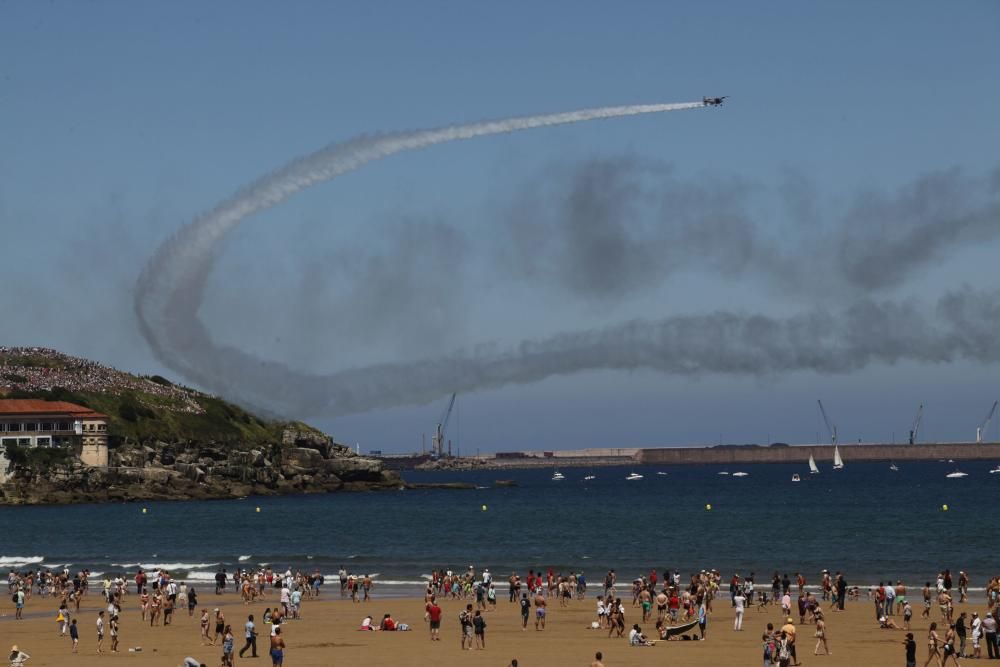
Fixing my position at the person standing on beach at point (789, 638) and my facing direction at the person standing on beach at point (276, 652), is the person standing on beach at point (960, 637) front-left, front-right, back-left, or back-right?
back-right

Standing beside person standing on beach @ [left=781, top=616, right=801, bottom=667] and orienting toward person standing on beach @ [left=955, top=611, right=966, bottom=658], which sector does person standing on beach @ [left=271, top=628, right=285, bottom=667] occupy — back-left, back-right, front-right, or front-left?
back-left

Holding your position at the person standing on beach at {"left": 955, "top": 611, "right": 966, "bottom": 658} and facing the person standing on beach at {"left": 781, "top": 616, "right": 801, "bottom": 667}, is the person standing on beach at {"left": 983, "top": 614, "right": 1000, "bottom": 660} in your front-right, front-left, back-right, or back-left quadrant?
back-left

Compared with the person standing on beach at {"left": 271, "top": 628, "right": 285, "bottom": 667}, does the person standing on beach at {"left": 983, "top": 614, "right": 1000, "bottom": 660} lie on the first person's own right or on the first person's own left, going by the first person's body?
on the first person's own right

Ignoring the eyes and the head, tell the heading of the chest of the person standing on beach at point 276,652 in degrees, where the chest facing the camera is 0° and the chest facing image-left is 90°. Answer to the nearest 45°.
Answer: approximately 180°

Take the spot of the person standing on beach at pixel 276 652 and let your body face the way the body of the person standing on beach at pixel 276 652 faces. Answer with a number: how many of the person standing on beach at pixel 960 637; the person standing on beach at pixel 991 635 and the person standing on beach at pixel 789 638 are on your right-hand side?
3

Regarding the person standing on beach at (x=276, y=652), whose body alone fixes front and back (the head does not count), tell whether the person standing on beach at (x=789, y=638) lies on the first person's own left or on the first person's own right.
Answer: on the first person's own right

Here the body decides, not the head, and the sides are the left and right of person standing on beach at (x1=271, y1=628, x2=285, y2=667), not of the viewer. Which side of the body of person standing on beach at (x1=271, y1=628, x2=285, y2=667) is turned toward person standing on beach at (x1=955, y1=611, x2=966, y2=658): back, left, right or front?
right
